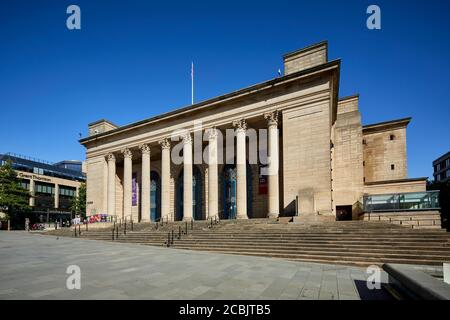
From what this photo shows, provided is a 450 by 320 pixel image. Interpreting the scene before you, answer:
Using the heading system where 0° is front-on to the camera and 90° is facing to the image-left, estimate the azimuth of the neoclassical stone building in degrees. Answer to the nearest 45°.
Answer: approximately 45°

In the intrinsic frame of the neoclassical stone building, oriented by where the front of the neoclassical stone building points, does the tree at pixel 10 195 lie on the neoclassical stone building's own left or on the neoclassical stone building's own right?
on the neoclassical stone building's own right

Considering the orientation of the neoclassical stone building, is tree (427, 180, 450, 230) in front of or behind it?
behind
